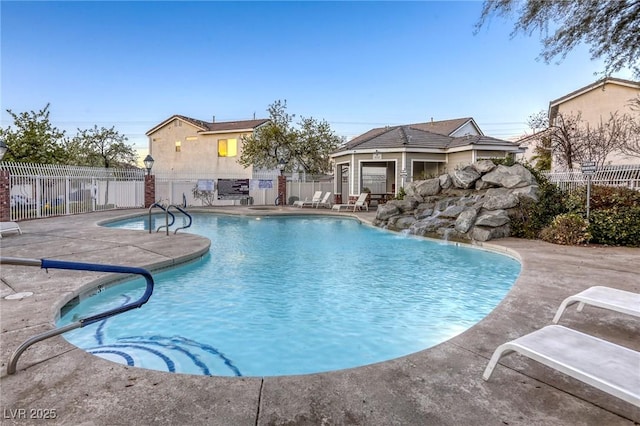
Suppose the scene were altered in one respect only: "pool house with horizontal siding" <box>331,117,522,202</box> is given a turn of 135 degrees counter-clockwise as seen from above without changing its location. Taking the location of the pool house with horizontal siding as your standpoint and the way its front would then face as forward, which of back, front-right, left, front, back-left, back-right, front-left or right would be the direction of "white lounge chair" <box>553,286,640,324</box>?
back-right

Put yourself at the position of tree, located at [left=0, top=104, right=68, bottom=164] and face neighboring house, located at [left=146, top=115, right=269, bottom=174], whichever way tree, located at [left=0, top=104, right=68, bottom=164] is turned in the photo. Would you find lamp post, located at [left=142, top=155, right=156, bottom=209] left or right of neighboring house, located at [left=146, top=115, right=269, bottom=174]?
right

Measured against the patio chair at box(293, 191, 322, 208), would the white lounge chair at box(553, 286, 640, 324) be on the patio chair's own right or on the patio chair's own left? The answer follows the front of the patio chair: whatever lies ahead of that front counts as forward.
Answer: on the patio chair's own left

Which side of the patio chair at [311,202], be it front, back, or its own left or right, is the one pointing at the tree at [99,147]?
front

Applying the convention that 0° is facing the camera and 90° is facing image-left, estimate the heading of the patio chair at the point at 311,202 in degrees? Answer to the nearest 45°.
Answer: approximately 45°

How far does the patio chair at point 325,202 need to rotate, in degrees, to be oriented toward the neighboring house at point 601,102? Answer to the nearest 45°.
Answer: approximately 135° to its left

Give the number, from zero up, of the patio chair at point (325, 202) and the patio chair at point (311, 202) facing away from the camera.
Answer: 0

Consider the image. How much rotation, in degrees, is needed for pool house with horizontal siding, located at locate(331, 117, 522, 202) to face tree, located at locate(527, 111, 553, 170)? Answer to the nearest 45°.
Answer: approximately 90° to its left

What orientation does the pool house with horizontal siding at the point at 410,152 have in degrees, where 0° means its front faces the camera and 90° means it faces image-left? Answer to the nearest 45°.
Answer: approximately 0°

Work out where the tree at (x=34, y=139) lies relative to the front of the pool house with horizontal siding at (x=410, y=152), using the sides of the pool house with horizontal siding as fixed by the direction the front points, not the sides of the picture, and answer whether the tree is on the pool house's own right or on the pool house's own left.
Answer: on the pool house's own right

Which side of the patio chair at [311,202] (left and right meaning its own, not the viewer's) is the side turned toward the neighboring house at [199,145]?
right
